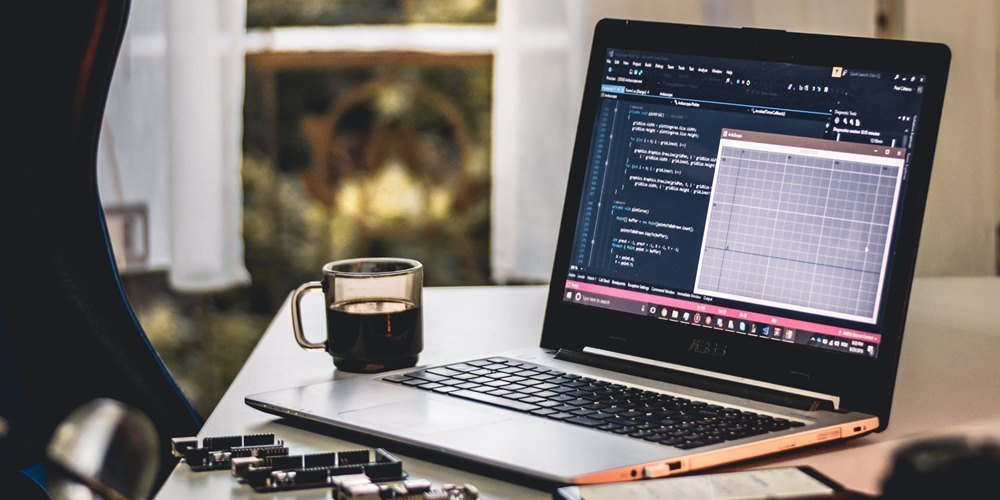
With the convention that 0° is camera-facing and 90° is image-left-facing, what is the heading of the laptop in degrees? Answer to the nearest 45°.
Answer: approximately 45°

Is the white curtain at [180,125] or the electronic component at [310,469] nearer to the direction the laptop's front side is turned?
the electronic component

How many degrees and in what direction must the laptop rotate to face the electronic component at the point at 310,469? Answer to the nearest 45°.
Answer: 0° — it already faces it

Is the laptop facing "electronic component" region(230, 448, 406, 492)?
yes

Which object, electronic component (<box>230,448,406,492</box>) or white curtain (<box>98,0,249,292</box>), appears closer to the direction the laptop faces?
the electronic component
